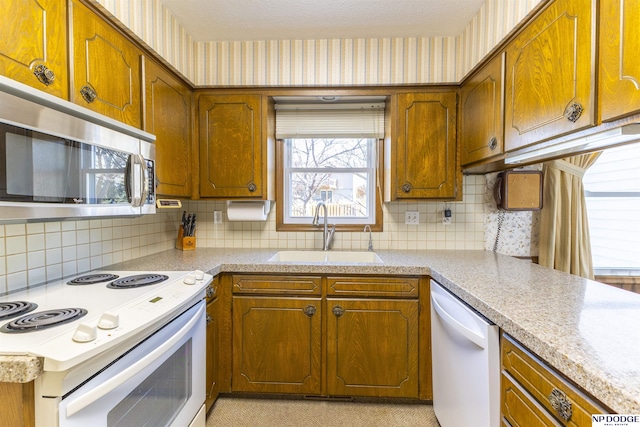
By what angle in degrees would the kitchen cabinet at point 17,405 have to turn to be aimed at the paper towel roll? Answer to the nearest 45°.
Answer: approximately 90° to its left

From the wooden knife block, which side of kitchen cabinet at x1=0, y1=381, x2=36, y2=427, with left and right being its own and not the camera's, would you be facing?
left

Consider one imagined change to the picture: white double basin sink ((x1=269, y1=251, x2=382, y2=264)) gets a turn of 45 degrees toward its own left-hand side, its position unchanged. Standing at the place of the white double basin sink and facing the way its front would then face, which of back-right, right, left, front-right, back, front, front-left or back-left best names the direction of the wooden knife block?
back-right

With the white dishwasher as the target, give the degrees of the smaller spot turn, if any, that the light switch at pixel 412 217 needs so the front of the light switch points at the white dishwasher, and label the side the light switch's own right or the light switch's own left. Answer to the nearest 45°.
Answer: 0° — it already faces it

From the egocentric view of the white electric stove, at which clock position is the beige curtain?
The beige curtain is roughly at 11 o'clock from the white electric stove.

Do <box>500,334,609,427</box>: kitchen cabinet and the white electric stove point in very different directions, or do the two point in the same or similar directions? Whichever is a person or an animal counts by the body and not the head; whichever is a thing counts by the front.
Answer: very different directions

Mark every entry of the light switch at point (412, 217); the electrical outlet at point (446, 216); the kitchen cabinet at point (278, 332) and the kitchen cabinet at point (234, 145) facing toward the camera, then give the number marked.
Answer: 4

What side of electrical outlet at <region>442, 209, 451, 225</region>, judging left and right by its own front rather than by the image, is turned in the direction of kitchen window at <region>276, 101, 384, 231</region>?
right

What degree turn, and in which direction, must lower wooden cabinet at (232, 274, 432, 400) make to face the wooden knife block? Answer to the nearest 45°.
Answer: approximately 90° to its right

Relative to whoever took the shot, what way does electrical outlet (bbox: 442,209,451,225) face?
facing the viewer

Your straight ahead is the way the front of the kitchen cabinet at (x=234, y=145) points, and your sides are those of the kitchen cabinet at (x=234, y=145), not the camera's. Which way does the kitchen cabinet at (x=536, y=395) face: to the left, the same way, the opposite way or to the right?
to the right

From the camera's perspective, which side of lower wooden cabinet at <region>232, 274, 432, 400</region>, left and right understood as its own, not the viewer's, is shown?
front

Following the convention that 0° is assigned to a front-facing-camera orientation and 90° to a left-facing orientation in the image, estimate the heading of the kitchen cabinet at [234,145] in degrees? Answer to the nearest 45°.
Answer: approximately 0°

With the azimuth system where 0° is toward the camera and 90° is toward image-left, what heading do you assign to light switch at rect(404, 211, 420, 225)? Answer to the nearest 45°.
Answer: approximately 0°

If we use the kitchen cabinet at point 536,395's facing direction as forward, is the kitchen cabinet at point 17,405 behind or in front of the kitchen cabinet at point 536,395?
in front

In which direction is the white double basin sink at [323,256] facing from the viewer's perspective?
toward the camera

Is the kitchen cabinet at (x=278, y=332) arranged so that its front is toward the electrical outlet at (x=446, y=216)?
no

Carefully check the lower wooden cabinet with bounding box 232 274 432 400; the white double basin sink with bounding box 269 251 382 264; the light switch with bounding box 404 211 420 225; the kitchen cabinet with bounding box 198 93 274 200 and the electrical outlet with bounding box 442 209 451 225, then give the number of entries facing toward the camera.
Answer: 5

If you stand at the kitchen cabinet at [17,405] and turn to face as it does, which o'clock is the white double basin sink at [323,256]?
The white double basin sink is roughly at 10 o'clock from the kitchen cabinet.
